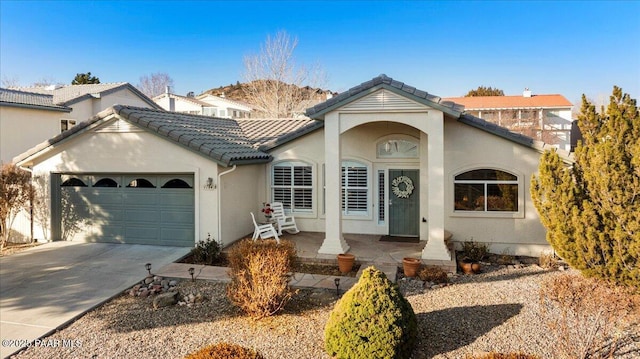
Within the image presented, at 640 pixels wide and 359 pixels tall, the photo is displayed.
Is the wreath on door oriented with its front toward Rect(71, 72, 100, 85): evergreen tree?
no

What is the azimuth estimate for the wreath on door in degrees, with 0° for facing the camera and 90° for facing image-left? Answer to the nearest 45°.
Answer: approximately 0°

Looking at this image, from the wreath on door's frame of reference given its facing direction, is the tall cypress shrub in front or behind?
in front

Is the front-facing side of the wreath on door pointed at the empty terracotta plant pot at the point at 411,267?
yes

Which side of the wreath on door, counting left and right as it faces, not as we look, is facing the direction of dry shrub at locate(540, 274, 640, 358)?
front

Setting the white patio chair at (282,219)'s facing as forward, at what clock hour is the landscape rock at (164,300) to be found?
The landscape rock is roughly at 2 o'clock from the white patio chair.

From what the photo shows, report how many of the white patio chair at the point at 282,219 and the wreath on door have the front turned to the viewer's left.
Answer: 0

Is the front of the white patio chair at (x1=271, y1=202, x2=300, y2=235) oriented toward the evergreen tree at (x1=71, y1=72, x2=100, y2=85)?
no

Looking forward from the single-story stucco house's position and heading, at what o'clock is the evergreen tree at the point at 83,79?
The evergreen tree is roughly at 5 o'clock from the single-story stucco house.

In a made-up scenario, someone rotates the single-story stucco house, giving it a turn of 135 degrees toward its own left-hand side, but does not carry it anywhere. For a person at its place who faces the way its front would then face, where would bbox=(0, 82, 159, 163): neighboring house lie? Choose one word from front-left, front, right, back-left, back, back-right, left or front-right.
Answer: left

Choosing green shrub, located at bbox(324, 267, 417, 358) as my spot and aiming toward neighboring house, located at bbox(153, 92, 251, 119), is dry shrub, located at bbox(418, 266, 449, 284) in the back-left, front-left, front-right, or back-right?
front-right

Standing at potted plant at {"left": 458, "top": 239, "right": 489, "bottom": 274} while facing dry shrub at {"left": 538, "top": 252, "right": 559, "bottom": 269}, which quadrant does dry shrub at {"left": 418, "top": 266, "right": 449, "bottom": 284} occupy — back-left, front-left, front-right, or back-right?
back-right

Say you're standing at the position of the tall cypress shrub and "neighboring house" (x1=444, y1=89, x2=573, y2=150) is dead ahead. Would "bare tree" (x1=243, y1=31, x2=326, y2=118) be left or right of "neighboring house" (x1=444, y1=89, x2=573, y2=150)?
left

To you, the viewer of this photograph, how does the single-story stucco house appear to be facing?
facing the viewer
